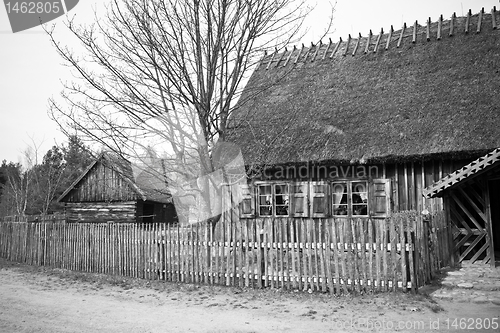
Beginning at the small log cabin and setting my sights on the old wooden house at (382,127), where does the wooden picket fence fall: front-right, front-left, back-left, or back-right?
front-right

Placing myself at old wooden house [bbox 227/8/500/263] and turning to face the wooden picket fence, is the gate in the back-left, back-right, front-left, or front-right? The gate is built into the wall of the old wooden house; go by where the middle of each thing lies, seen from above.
front-left

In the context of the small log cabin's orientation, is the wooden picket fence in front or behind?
in front

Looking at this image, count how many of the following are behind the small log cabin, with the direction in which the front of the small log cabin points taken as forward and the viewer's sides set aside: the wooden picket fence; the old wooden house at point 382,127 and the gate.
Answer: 0
